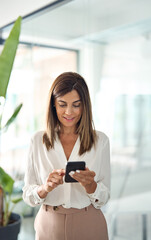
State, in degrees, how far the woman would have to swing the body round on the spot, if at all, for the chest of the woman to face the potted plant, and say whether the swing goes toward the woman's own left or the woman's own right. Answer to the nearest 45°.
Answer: approximately 135° to the woman's own right

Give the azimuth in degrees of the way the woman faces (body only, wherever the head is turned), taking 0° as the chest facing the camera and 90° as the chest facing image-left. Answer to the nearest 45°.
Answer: approximately 0°
